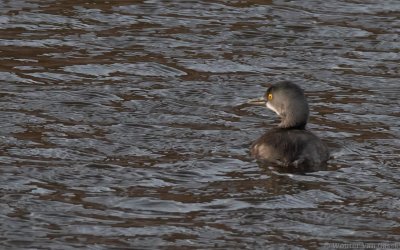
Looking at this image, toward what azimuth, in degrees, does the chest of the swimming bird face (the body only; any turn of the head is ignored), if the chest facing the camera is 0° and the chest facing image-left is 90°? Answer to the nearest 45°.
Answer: approximately 135°
